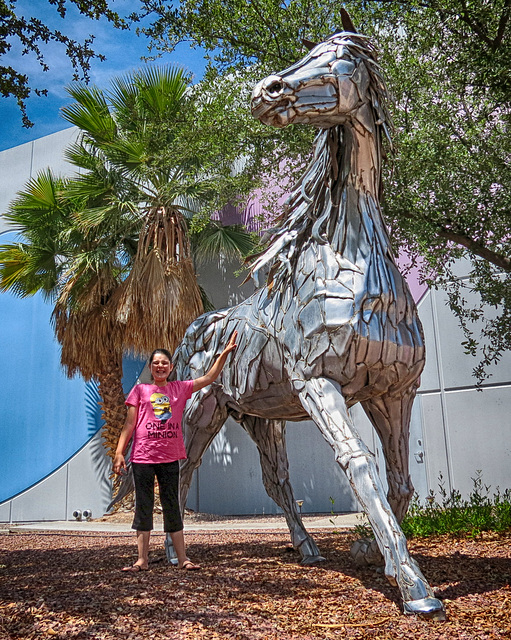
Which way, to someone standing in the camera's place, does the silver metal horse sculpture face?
facing the viewer and to the right of the viewer

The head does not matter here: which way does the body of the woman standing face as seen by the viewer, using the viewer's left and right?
facing the viewer

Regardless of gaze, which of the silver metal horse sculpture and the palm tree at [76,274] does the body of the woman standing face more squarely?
the silver metal horse sculpture

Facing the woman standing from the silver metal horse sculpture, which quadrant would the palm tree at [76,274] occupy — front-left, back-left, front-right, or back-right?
front-right

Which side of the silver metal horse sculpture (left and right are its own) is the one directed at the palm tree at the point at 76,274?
back

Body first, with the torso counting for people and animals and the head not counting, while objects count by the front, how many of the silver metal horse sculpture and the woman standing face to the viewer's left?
0

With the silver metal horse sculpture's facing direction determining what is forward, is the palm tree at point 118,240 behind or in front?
behind

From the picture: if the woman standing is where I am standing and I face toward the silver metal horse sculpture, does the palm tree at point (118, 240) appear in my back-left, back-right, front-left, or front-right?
back-left

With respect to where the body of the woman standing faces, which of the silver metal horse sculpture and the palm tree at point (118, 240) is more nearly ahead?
the silver metal horse sculpture

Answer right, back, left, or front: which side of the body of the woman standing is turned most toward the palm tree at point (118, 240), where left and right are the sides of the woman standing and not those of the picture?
back

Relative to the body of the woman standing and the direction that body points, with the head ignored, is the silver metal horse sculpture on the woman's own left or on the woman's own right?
on the woman's own left

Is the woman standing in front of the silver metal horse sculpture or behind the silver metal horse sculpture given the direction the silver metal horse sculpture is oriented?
behind

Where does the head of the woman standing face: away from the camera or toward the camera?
toward the camera

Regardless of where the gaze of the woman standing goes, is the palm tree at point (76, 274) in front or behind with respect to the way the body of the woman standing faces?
behind
